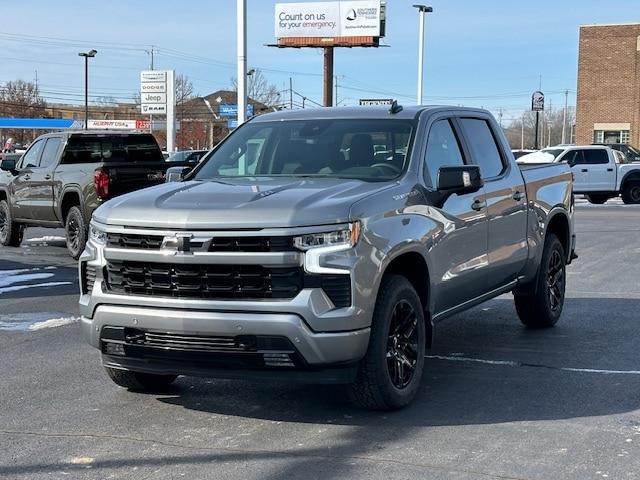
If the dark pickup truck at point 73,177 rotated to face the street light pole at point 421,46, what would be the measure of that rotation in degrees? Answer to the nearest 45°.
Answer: approximately 90° to its right

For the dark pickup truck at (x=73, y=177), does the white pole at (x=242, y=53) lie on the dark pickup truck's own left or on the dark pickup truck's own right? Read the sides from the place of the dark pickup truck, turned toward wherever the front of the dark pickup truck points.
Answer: on the dark pickup truck's own right

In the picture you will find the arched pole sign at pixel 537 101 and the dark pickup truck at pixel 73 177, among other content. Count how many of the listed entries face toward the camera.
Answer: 1

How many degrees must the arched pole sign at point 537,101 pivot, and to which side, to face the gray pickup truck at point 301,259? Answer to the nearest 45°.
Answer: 0° — it already faces it

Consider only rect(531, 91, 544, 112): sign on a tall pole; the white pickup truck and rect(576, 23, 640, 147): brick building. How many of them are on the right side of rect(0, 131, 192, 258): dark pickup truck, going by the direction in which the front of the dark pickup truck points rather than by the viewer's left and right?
3

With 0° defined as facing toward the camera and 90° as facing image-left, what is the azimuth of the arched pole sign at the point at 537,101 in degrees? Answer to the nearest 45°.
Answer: approximately 0°

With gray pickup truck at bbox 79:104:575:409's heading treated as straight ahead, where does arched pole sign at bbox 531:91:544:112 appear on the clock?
The arched pole sign is roughly at 5 o'clock from the gray pickup truck.

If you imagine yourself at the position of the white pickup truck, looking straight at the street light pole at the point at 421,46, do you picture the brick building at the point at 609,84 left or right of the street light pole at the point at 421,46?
right

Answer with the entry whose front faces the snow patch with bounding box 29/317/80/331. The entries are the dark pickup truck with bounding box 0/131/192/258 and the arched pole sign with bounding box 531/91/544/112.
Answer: the arched pole sign
